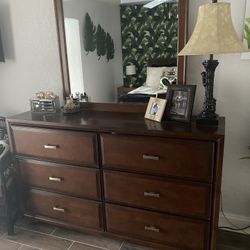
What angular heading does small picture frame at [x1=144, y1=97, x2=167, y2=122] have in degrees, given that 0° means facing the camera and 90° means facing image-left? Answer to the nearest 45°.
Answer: approximately 45°

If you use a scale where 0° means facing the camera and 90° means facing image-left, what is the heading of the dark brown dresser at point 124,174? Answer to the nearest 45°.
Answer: approximately 45°
